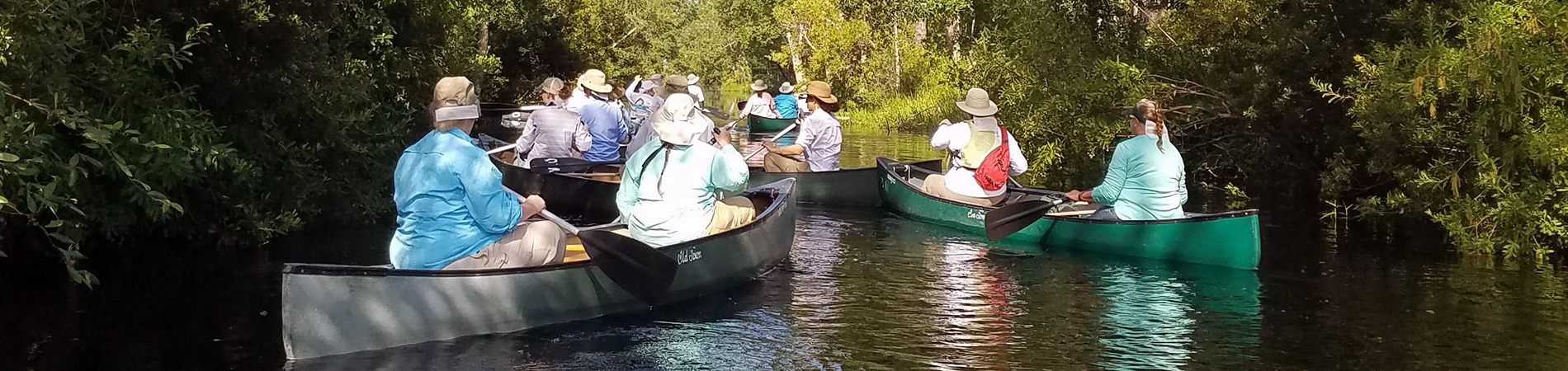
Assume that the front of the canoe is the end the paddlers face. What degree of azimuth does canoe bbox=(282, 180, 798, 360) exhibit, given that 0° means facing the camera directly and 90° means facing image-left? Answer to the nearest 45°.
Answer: approximately 225°

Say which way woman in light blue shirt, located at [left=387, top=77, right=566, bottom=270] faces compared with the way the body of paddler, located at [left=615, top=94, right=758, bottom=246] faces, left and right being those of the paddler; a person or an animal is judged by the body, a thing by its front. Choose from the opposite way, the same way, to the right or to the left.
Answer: the same way

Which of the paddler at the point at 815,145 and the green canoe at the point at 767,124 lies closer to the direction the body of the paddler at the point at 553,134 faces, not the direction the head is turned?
the green canoe

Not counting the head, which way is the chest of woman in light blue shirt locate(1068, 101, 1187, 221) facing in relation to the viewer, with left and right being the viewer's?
facing away from the viewer and to the left of the viewer

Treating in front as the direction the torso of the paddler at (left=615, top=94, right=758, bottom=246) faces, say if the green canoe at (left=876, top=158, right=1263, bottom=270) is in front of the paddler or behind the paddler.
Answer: in front

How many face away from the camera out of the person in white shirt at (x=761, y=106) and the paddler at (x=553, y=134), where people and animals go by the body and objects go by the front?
2

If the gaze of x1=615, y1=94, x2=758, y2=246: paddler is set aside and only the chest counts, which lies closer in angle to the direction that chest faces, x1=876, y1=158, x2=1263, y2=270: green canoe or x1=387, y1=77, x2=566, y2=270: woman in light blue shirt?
the green canoe

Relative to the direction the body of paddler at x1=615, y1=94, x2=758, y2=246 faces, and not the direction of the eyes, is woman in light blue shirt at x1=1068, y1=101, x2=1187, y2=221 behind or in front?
in front

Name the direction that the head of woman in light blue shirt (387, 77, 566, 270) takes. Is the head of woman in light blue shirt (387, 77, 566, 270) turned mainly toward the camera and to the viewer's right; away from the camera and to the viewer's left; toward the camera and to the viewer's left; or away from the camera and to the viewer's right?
away from the camera and to the viewer's right

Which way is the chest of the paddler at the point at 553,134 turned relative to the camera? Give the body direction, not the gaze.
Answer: away from the camera

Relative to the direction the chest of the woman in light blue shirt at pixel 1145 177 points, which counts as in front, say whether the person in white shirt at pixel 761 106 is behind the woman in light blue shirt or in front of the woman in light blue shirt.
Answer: in front

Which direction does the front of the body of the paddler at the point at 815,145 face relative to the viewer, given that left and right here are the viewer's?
facing away from the viewer and to the left of the viewer

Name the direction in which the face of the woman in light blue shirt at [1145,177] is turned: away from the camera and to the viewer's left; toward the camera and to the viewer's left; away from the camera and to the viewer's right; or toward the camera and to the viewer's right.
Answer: away from the camera and to the viewer's left

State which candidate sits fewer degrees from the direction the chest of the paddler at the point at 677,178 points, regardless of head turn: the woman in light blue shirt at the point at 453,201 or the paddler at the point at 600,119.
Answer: the paddler

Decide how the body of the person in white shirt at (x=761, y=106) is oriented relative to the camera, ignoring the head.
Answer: away from the camera

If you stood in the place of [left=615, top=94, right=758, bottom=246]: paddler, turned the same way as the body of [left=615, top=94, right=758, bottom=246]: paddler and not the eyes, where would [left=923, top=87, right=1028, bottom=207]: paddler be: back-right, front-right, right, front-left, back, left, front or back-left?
front
